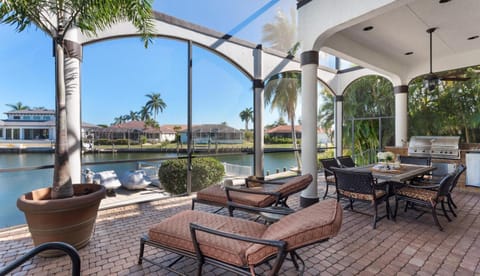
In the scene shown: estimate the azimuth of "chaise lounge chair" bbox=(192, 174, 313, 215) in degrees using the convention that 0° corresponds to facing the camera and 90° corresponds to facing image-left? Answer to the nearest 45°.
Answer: approximately 90°

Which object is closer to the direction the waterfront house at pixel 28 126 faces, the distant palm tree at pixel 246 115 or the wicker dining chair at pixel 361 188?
the wicker dining chair

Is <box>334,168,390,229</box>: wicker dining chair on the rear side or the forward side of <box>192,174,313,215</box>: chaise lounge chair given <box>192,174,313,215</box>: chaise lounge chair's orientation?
on the rear side

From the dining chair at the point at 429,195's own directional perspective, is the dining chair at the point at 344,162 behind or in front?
in front

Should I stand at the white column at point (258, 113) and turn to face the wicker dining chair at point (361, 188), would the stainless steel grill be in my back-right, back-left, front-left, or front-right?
front-left

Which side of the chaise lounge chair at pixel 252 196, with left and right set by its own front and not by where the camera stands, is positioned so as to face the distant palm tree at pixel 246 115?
right

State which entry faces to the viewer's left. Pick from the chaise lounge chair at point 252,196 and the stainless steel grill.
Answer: the chaise lounge chair

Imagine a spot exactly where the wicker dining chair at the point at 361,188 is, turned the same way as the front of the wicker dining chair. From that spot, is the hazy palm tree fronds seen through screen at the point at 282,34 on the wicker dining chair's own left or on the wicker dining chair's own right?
on the wicker dining chair's own left

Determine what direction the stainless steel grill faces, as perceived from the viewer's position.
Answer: facing the viewer

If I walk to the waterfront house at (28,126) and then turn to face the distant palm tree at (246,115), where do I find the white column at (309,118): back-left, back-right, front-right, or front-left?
front-right

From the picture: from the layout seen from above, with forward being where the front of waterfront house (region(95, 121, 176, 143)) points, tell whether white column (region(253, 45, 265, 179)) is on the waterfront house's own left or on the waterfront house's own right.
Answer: on the waterfront house's own left

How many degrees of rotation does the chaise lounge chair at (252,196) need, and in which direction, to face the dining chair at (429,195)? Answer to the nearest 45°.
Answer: approximately 180°

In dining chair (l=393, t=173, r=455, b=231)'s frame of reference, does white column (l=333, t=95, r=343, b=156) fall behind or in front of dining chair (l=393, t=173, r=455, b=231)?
in front

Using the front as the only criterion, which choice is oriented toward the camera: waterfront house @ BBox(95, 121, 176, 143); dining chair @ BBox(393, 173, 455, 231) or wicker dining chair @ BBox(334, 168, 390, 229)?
the waterfront house

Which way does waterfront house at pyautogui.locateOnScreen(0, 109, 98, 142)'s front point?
toward the camera

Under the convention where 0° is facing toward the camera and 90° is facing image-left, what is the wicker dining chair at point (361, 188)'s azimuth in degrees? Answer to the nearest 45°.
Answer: approximately 225°
